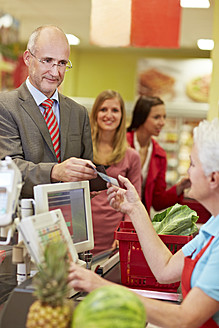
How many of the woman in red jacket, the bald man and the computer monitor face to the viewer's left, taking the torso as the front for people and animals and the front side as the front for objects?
0

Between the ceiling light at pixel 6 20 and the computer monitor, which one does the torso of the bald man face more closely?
the computer monitor

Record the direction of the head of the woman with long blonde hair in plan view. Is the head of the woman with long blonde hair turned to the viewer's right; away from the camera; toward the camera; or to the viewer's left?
toward the camera

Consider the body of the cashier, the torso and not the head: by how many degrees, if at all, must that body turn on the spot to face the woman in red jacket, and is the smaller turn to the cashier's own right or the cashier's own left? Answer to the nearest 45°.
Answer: approximately 90° to the cashier's own right

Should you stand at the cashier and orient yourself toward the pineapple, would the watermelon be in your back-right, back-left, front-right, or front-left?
front-left

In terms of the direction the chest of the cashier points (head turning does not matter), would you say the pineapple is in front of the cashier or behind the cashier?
in front

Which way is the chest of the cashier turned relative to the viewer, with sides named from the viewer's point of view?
facing to the left of the viewer

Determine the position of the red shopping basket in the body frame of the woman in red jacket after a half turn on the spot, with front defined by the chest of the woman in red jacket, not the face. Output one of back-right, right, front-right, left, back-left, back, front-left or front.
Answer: back-left

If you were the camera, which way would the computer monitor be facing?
facing the viewer and to the right of the viewer

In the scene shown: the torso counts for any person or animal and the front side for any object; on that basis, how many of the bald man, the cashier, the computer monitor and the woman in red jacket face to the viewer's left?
1

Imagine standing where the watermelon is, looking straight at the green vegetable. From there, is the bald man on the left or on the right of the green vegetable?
left

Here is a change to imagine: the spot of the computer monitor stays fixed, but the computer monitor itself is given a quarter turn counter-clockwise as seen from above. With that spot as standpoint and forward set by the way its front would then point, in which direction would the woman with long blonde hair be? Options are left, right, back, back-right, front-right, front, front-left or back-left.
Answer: front-left

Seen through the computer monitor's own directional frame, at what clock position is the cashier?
The cashier is roughly at 12 o'clock from the computer monitor.
